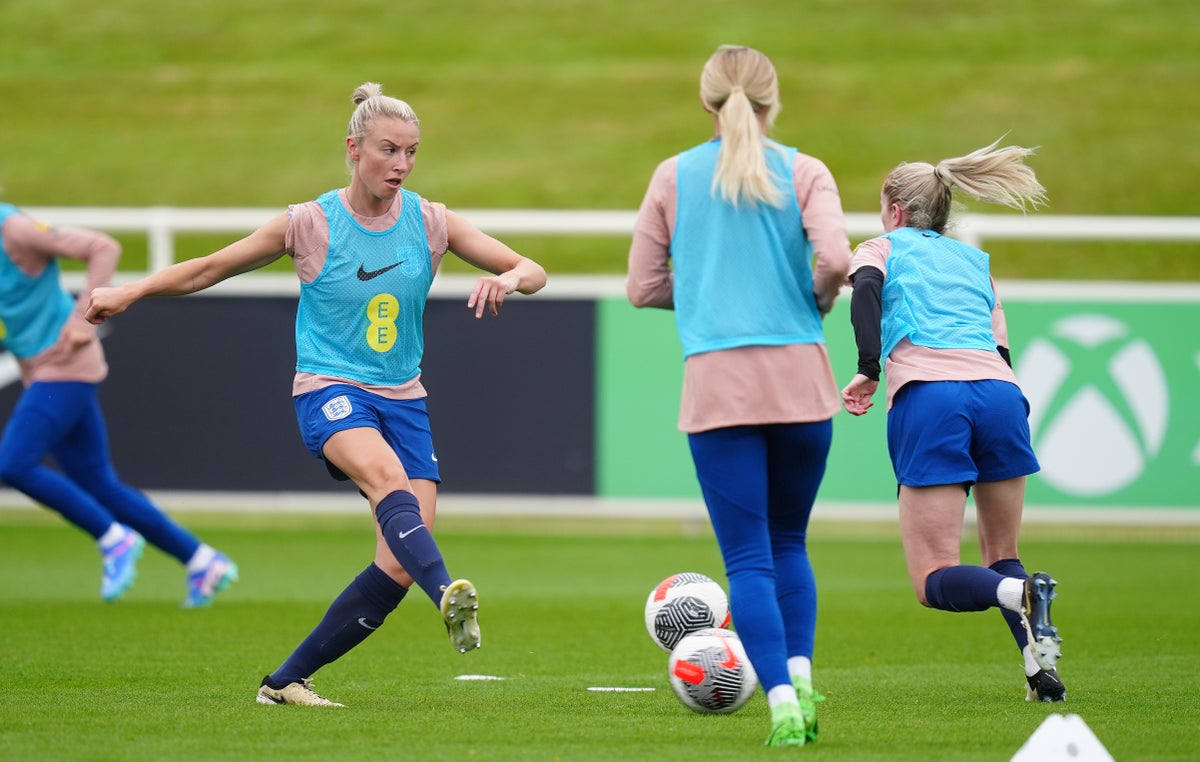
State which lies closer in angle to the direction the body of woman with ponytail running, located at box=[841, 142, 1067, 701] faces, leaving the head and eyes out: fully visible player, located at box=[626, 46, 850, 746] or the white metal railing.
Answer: the white metal railing

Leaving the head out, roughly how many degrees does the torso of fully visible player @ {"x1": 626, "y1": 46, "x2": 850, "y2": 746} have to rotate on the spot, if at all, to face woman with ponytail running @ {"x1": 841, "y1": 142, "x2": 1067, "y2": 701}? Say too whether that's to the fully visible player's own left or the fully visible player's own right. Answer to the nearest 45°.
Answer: approximately 45° to the fully visible player's own right

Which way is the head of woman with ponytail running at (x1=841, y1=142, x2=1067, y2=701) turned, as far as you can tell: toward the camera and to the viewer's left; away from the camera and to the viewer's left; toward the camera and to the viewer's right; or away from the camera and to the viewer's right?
away from the camera and to the viewer's left

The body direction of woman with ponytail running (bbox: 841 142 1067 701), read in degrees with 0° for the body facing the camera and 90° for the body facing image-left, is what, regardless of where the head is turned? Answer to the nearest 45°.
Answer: approximately 135°

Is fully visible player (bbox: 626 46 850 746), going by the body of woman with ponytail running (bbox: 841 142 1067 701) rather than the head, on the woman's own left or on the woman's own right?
on the woman's own left

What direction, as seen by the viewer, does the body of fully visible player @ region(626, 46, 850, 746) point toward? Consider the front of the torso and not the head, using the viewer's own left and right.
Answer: facing away from the viewer
